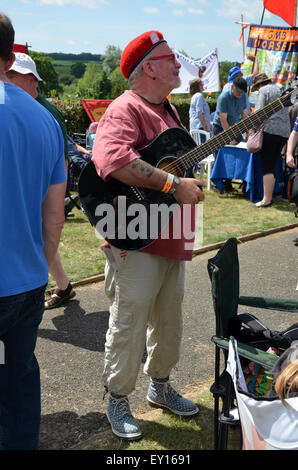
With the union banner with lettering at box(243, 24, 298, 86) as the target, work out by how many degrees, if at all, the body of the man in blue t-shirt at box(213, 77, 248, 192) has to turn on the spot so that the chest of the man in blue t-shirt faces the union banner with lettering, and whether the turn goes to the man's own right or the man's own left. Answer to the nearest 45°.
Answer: approximately 135° to the man's own left

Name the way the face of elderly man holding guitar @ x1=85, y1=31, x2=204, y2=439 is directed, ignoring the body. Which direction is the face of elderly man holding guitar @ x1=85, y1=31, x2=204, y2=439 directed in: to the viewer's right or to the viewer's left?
to the viewer's right
